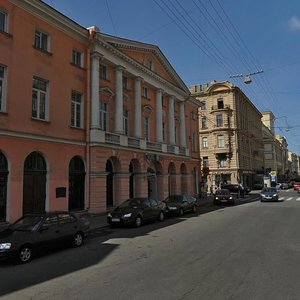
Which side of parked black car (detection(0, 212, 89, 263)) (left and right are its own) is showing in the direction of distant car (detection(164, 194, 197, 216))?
back

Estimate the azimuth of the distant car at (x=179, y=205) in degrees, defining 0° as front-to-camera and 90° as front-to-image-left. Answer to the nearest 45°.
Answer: approximately 45°

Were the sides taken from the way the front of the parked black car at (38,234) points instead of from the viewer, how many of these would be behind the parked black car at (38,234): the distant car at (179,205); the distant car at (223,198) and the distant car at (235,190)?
3

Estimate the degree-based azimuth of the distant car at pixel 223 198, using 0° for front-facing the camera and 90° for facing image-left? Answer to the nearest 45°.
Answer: approximately 0°

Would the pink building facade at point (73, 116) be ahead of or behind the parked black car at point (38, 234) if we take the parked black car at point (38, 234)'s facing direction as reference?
behind

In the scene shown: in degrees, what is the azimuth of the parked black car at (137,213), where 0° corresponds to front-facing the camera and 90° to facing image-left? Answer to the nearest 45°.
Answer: approximately 45°

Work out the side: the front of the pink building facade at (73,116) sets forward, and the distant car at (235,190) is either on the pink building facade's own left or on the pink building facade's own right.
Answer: on the pink building facade's own left
